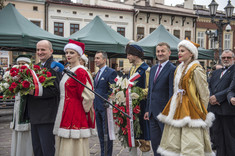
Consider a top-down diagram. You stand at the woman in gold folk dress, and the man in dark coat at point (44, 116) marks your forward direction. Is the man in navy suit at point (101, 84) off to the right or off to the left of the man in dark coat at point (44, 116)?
right

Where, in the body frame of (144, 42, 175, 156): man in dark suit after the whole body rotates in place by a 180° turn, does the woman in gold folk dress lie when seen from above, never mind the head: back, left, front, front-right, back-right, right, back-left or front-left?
right

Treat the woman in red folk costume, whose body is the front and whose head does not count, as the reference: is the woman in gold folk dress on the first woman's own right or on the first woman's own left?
on the first woman's own left

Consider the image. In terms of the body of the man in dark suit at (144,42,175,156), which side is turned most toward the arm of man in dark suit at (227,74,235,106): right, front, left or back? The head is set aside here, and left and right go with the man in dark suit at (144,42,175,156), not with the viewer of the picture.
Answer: back

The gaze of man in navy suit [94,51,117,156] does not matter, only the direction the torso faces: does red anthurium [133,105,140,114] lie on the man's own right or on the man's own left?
on the man's own left

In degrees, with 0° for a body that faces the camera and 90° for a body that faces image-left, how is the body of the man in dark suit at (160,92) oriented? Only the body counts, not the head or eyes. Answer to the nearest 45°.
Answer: approximately 45°

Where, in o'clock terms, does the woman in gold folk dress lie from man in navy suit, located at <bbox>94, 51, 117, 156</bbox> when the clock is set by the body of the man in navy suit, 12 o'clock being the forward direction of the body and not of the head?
The woman in gold folk dress is roughly at 9 o'clock from the man in navy suit.

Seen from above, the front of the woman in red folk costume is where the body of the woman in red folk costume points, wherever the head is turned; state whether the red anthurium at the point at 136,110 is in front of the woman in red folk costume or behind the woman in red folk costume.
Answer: behind

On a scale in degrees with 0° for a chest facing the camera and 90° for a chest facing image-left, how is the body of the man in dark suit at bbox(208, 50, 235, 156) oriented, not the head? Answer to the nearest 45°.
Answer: approximately 45°
